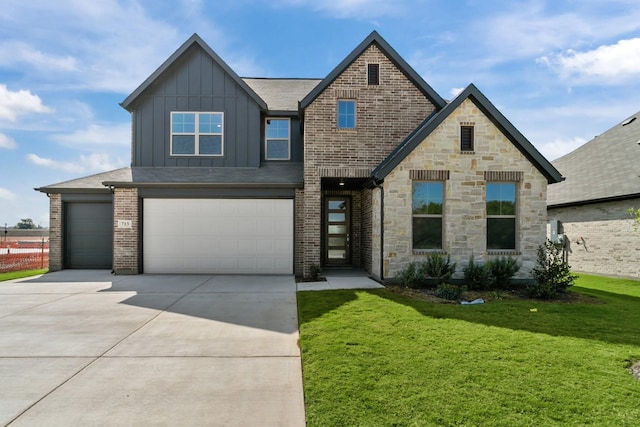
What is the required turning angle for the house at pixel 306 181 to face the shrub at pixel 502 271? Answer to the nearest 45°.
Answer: approximately 45° to its left

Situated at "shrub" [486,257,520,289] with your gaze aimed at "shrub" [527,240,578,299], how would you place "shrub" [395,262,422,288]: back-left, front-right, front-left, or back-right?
back-right

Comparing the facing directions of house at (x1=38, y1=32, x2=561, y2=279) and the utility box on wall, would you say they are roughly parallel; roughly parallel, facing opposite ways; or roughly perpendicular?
roughly perpendicular

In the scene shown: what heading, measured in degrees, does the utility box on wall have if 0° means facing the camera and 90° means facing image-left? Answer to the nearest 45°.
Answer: approximately 45°

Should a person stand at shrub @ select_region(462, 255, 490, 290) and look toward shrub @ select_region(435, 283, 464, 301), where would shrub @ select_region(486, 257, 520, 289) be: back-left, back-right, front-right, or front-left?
back-left

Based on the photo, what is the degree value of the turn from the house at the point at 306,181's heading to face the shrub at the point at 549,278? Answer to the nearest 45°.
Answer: approximately 45° to its left

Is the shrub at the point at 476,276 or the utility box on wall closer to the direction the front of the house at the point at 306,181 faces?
the shrub

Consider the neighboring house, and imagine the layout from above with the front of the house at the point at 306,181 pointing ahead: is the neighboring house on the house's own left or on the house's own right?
on the house's own left

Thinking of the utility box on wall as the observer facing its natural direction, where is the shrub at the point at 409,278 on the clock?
The shrub is roughly at 11 o'clock from the utility box on wall.

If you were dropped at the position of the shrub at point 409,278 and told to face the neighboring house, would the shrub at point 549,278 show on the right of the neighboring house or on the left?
right
